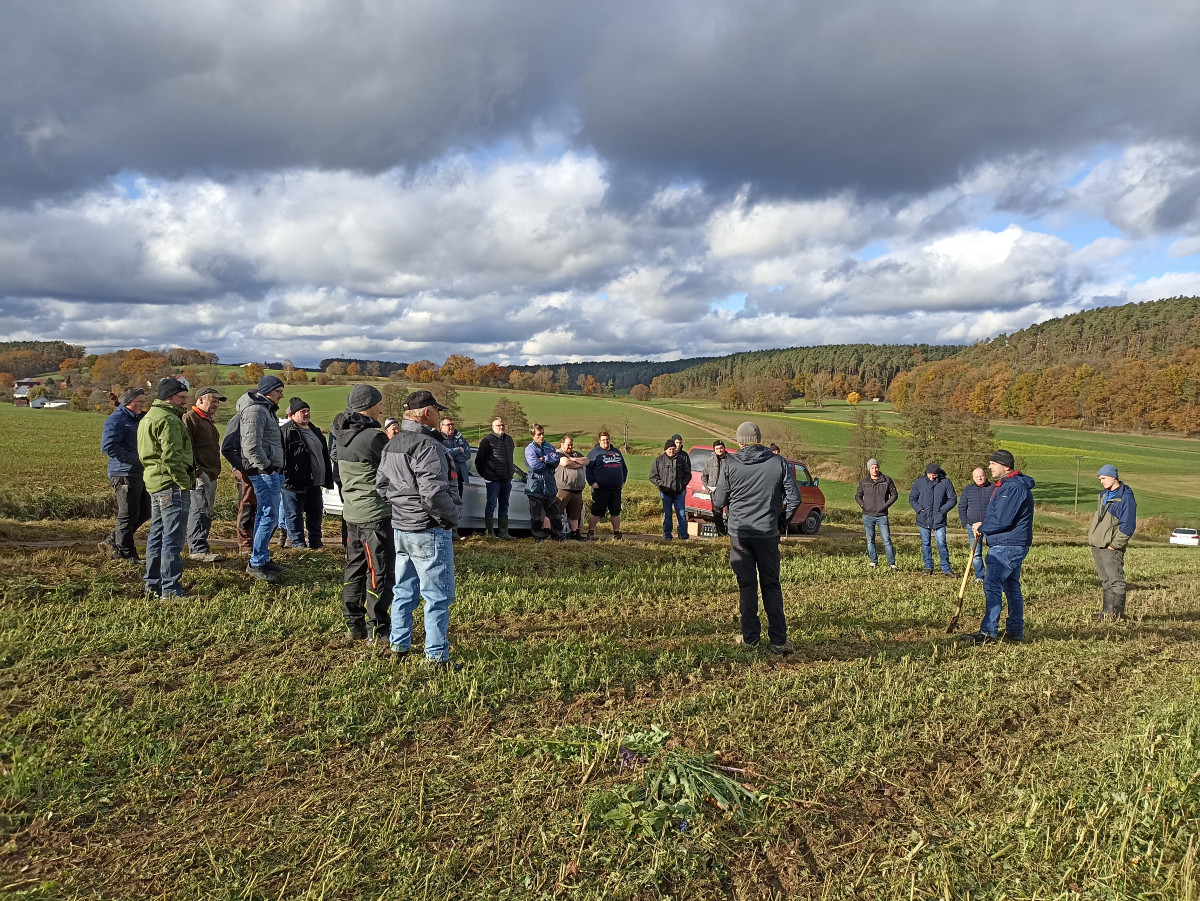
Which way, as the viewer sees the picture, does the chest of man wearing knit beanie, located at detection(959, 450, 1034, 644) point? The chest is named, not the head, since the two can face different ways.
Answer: to the viewer's left

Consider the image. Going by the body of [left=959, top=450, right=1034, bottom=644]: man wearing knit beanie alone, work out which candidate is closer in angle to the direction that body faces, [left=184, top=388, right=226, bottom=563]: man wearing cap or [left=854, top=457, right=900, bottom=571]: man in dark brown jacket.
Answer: the man wearing cap

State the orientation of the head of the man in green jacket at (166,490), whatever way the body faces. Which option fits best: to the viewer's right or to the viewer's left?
to the viewer's right

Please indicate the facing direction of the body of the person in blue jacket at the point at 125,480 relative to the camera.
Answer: to the viewer's right

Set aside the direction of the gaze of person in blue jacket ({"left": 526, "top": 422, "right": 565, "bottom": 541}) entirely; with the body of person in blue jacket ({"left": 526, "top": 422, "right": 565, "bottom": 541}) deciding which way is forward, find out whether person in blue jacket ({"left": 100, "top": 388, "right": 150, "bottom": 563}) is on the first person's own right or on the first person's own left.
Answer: on the first person's own right

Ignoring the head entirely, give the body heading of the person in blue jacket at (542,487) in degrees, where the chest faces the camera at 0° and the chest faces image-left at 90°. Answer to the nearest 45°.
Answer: approximately 315°

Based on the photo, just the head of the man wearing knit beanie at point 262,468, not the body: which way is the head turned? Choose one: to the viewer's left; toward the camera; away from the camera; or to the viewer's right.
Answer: to the viewer's right

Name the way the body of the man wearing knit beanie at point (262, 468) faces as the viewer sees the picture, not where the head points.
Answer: to the viewer's right

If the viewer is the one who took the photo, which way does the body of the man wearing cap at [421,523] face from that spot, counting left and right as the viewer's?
facing away from the viewer and to the right of the viewer

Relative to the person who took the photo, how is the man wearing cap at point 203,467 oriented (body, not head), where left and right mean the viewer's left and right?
facing to the right of the viewer

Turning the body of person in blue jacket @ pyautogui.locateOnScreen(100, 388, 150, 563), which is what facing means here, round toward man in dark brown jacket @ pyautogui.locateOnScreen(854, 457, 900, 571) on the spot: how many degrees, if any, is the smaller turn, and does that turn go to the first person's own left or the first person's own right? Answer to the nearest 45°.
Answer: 0° — they already face them
